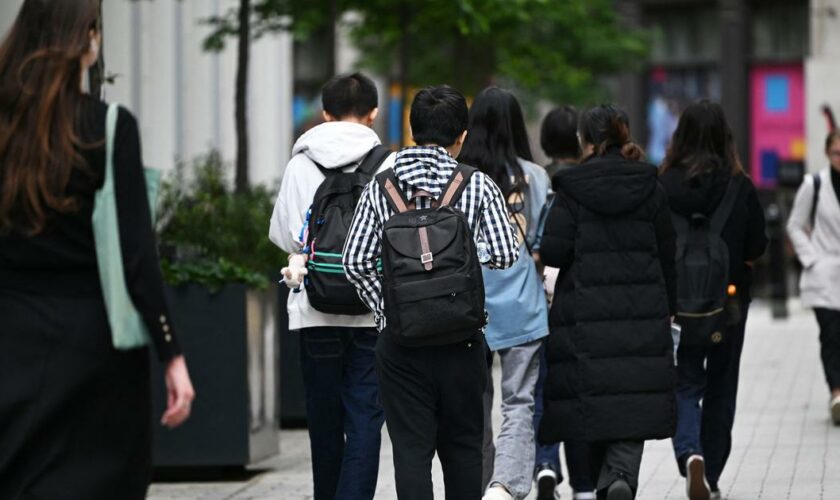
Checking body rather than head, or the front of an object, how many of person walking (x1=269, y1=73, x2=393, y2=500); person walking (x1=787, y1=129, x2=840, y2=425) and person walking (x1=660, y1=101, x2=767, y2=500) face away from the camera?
2

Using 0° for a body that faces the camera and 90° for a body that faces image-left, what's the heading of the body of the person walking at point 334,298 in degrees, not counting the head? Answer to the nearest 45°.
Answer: approximately 180°

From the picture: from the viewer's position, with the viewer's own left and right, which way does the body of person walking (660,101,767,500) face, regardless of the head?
facing away from the viewer

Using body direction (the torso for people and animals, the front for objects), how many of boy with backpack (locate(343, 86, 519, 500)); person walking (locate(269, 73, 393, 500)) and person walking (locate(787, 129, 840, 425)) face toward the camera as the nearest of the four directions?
1

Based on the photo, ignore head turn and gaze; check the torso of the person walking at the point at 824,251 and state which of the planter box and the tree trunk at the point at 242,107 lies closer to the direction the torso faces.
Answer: the planter box

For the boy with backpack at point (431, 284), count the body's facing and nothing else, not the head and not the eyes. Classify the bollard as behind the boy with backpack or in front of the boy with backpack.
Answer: in front

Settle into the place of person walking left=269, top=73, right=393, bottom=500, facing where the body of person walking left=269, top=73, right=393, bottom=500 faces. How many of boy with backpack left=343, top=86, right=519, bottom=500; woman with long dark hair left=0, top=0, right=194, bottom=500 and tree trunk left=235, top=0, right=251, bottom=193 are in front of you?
1

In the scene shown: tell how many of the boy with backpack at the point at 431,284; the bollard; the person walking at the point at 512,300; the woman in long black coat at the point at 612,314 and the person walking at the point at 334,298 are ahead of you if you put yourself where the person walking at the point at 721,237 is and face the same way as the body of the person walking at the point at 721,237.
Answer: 1

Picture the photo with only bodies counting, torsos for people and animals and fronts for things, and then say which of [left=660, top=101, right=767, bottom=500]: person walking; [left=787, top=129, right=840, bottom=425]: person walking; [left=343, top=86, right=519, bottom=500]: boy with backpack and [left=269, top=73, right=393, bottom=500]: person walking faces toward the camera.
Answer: [left=787, top=129, right=840, bottom=425]: person walking

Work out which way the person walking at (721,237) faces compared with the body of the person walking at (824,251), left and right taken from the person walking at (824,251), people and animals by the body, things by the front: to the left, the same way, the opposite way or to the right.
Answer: the opposite way

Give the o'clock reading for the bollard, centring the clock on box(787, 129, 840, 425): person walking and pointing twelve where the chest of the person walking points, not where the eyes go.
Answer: The bollard is roughly at 6 o'clock from the person walking.

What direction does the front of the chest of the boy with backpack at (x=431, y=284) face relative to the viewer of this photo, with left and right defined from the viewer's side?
facing away from the viewer

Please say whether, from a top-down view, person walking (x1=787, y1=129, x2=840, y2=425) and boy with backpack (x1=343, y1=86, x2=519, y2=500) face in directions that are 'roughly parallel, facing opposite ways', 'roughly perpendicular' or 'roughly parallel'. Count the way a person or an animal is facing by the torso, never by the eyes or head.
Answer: roughly parallel, facing opposite ways

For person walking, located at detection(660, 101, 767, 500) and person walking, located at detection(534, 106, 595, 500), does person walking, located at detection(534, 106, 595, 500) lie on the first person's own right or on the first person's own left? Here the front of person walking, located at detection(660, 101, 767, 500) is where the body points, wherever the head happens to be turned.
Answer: on the first person's own left

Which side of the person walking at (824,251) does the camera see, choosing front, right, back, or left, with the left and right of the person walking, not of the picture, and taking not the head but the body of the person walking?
front

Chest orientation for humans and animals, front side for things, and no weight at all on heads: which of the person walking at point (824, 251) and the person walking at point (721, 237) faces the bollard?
the person walking at point (721, 237)
